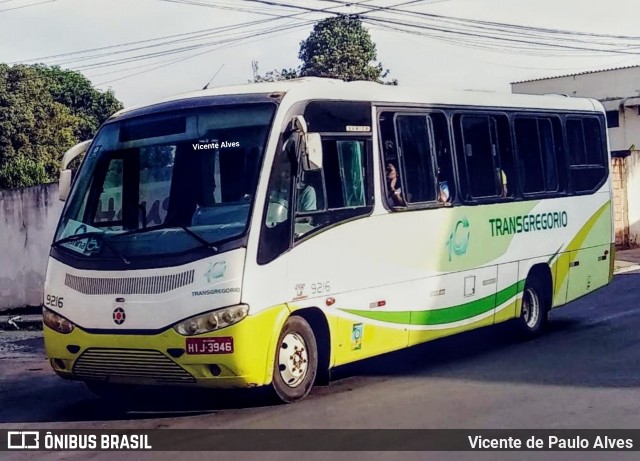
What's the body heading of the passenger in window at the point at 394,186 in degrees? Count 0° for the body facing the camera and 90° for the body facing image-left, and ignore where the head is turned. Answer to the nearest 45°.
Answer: approximately 45°

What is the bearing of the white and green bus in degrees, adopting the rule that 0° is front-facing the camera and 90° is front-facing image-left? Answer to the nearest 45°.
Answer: approximately 45°

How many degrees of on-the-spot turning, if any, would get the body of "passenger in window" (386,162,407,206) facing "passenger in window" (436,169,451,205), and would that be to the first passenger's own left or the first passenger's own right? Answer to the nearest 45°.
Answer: approximately 180°

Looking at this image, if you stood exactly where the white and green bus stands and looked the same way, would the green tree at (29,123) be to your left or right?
on your right

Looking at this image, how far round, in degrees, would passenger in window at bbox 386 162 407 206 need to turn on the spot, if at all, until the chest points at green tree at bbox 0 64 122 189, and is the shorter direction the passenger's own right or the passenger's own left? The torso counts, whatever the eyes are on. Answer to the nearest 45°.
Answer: approximately 90° to the passenger's own right
